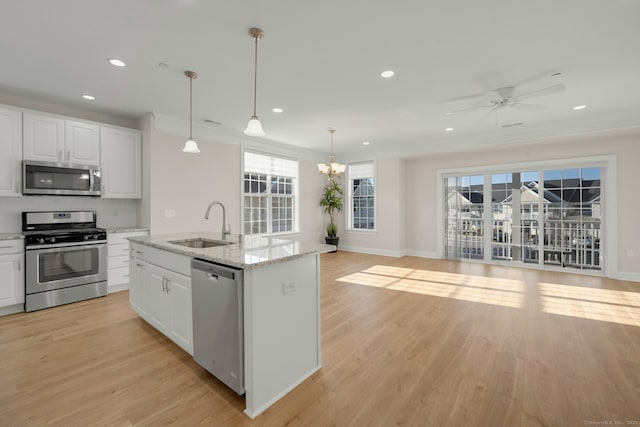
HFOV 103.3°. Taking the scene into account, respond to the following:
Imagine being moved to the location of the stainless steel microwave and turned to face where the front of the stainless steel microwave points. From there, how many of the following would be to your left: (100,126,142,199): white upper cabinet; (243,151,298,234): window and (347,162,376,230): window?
3

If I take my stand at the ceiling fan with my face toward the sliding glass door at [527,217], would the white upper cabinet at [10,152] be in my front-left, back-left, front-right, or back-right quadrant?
back-left

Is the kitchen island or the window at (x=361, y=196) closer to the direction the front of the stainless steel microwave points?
the kitchen island

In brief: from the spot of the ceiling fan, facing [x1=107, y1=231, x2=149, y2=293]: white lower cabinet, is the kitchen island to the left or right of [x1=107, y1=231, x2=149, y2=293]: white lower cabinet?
left

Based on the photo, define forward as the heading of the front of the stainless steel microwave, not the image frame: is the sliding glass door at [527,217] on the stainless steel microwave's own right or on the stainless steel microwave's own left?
on the stainless steel microwave's own left

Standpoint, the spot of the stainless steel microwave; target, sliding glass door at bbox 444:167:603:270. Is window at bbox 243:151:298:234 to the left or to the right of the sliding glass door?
left

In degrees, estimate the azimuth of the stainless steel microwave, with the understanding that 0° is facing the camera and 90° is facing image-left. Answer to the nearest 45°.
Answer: approximately 0°

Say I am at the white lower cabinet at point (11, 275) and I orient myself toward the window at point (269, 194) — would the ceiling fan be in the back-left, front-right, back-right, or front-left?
front-right

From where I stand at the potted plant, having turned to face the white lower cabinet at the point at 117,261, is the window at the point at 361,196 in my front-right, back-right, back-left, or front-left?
back-left

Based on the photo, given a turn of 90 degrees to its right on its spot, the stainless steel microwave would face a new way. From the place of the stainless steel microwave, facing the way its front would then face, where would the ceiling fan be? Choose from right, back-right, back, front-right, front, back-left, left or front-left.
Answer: back-left

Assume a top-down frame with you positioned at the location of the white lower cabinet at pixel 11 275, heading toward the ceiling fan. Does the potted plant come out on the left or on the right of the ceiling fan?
left

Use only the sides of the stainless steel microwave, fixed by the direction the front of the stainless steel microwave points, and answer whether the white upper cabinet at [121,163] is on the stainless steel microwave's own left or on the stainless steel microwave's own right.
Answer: on the stainless steel microwave's own left
